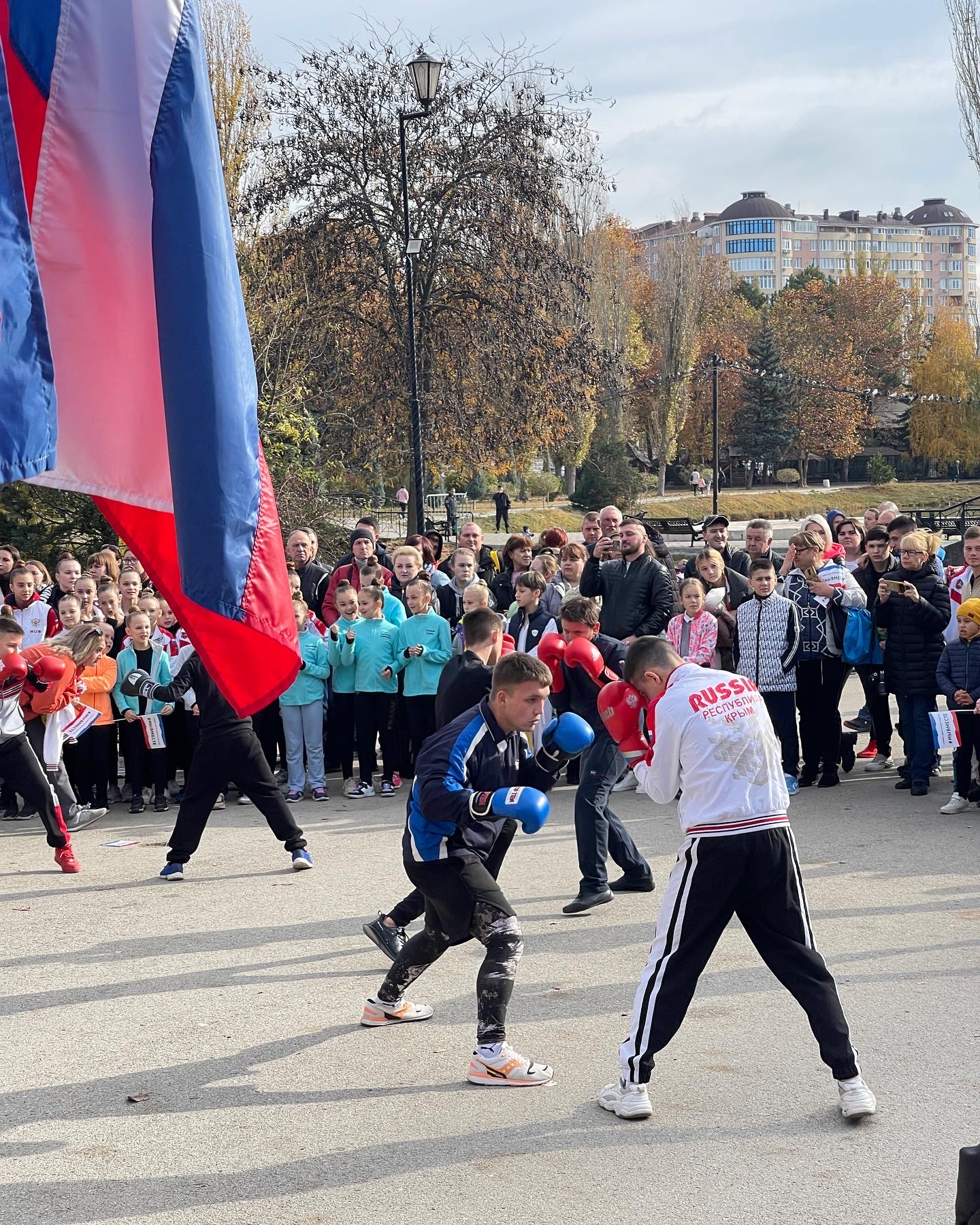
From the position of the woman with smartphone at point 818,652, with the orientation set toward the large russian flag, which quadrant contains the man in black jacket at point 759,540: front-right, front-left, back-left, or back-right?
back-right

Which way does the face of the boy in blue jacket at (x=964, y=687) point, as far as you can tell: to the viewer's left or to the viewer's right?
to the viewer's left

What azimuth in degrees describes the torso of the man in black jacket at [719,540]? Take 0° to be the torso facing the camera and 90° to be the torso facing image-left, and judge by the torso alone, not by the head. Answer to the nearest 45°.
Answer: approximately 0°

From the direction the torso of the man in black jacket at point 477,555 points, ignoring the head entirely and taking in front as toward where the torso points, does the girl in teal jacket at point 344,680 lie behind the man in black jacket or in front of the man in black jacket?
in front

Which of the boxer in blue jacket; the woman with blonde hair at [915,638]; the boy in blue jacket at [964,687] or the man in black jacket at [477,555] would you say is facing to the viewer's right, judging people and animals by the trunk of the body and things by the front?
the boxer in blue jacket

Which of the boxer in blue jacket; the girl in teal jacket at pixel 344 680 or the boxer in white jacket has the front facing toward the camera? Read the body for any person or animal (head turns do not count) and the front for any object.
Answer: the girl in teal jacket

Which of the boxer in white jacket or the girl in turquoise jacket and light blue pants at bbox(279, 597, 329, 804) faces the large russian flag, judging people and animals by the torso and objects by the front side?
the girl in turquoise jacket and light blue pants

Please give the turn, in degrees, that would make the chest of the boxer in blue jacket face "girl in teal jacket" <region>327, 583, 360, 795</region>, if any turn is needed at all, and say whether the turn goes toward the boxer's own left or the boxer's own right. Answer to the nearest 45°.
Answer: approximately 90° to the boxer's own left

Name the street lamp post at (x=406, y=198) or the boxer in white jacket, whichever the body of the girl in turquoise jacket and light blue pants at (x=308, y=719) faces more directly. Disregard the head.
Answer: the boxer in white jacket

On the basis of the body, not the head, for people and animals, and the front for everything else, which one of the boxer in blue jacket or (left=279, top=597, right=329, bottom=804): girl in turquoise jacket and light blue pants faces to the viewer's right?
the boxer in blue jacket

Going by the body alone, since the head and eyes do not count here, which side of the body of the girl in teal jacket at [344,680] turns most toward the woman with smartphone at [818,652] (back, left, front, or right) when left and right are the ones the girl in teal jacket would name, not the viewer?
left

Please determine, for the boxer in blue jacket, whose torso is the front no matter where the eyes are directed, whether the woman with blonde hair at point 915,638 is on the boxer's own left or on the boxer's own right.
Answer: on the boxer's own left

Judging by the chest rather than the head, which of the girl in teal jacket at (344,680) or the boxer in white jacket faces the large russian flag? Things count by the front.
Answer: the girl in teal jacket

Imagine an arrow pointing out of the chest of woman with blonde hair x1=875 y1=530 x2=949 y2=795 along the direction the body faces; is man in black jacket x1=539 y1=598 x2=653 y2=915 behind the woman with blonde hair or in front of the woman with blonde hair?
in front

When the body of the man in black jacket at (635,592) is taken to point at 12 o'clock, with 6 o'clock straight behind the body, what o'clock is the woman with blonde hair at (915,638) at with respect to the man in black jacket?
The woman with blonde hair is roughly at 8 o'clock from the man in black jacket.

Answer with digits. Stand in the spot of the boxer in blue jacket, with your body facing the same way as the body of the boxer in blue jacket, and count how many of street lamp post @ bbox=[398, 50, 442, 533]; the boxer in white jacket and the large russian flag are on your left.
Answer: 1
